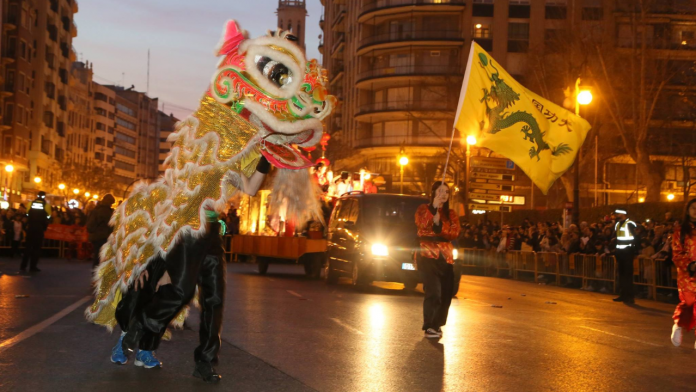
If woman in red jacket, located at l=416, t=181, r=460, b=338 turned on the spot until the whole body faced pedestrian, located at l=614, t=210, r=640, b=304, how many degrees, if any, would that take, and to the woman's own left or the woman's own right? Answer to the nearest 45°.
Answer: approximately 135° to the woman's own left

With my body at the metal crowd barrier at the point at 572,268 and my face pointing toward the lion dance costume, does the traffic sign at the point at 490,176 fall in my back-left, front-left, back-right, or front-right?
back-right

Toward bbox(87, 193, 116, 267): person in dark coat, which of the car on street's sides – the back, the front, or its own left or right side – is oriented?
right

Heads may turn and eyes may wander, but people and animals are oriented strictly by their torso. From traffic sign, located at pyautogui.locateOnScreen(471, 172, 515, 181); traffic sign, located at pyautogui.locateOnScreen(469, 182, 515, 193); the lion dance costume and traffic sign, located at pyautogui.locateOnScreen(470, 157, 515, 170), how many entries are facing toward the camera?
3

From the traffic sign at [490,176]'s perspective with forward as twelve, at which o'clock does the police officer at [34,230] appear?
The police officer is roughly at 1 o'clock from the traffic sign.

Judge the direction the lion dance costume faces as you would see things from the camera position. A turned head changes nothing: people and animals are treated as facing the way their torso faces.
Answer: facing to the right of the viewer
